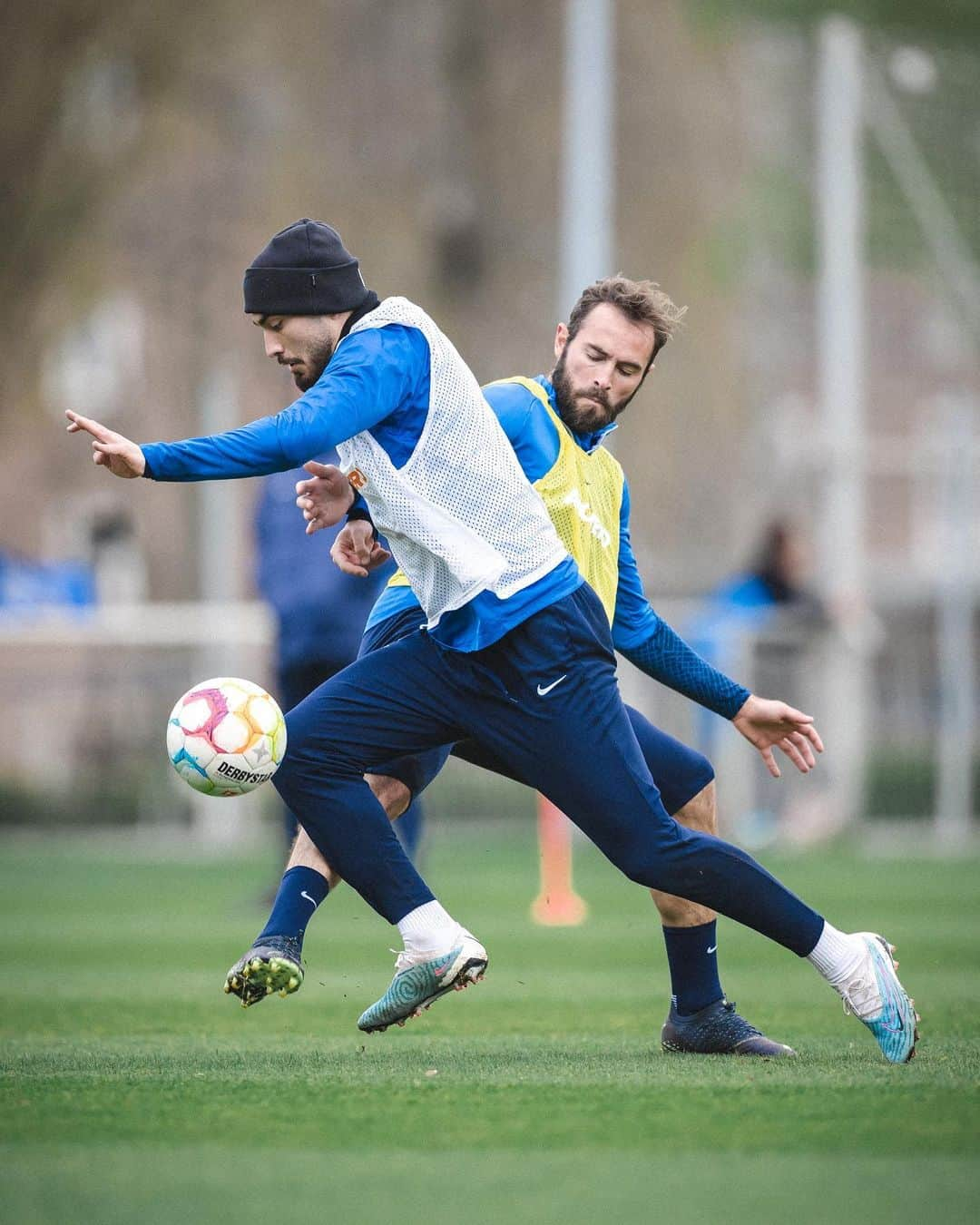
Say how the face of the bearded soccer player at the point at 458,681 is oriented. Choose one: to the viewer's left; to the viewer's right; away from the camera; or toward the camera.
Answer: to the viewer's left

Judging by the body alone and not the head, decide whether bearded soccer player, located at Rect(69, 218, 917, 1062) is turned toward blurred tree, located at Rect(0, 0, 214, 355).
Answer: no

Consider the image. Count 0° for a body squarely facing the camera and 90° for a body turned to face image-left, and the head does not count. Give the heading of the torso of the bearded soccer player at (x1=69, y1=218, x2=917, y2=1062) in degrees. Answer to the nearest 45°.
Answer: approximately 90°

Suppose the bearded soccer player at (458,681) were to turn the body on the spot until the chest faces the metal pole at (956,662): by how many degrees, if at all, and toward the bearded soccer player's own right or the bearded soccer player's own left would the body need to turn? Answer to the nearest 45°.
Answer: approximately 90° to the bearded soccer player's own right

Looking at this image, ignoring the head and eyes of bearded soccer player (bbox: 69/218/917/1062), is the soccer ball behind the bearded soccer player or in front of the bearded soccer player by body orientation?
in front

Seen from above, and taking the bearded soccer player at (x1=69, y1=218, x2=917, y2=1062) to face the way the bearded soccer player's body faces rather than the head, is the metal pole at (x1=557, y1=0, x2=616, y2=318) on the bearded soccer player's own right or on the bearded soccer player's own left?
on the bearded soccer player's own right

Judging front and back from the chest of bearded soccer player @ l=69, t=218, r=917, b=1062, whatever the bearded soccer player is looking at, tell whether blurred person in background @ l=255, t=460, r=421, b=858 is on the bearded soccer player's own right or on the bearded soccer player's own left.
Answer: on the bearded soccer player's own right

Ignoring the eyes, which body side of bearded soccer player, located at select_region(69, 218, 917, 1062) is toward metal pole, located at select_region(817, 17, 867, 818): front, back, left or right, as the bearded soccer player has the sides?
right

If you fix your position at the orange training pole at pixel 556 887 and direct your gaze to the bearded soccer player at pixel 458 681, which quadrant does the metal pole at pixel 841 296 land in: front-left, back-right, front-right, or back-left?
back-left

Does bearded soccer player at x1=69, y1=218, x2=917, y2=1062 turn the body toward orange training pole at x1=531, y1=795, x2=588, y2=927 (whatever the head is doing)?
no
